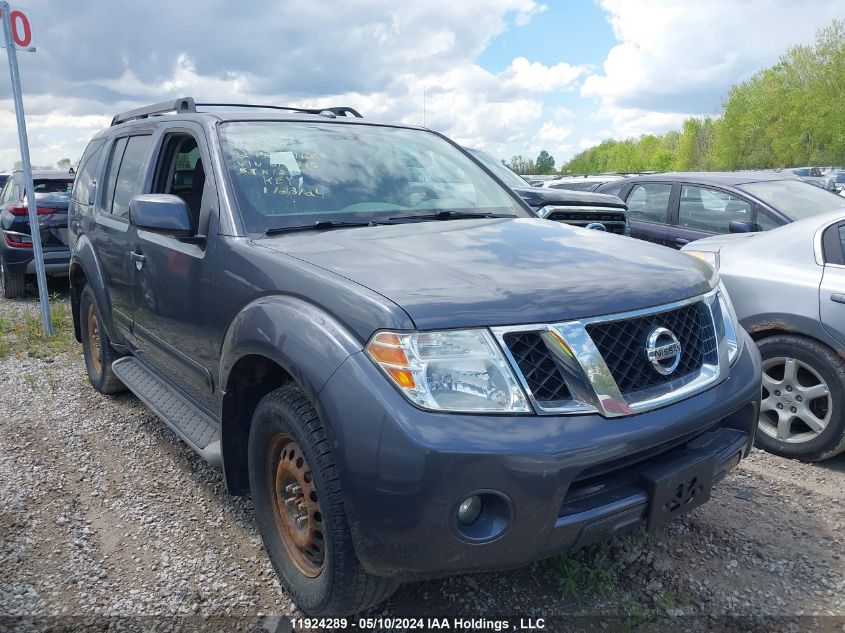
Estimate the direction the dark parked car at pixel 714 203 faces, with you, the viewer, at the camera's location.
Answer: facing the viewer and to the right of the viewer

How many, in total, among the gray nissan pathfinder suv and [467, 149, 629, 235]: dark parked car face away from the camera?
0

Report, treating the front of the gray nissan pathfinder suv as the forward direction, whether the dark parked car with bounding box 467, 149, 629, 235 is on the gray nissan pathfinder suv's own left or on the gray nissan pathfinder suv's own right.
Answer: on the gray nissan pathfinder suv's own left

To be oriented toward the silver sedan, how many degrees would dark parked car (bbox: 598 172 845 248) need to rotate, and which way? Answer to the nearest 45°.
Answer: approximately 45° to its right

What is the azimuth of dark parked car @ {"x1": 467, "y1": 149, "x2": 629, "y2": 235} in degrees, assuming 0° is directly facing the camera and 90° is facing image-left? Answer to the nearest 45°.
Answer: approximately 315°

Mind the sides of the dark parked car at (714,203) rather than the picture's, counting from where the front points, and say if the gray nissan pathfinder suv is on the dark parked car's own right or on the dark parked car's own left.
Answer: on the dark parked car's own right

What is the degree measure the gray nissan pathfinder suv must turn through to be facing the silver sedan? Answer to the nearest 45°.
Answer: approximately 90° to its left

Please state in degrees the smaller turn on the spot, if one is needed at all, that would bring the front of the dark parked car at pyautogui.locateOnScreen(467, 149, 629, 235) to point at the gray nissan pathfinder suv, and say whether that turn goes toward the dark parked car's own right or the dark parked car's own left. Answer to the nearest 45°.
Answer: approximately 45° to the dark parked car's own right

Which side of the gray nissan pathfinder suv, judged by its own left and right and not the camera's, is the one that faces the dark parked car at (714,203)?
left

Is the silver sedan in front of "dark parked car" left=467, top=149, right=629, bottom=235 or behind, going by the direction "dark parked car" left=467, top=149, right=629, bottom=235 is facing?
in front
